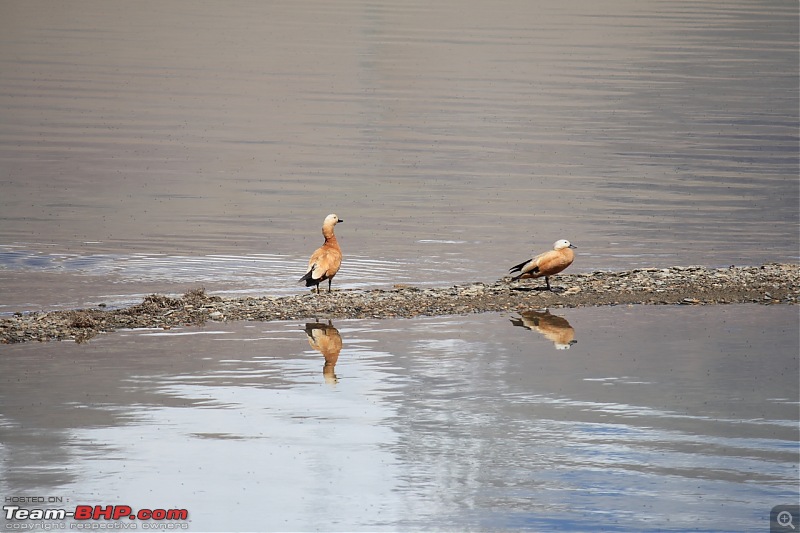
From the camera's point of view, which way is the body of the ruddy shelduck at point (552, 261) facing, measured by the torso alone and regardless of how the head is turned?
to the viewer's right

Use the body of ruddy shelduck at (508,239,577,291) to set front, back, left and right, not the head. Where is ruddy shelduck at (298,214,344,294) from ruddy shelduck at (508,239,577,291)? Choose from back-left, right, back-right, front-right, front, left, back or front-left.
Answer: back
